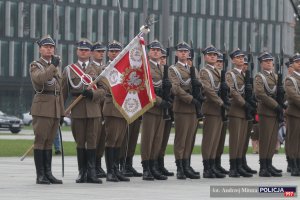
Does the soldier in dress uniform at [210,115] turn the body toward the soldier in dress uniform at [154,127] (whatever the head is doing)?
no

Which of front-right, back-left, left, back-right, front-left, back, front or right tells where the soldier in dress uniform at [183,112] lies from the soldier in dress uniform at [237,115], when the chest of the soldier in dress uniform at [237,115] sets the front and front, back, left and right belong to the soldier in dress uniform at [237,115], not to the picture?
right

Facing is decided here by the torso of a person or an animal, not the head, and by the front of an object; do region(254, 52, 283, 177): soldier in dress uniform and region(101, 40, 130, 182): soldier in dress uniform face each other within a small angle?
no

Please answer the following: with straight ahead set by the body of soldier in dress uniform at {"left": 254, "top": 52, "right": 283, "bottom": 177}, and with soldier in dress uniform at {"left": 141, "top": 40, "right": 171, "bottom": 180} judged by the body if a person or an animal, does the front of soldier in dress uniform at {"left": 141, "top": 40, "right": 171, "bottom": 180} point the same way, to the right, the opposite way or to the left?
the same way

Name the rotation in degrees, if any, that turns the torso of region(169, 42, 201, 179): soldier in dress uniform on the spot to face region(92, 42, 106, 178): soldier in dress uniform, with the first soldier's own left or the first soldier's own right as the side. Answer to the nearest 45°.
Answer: approximately 135° to the first soldier's own right

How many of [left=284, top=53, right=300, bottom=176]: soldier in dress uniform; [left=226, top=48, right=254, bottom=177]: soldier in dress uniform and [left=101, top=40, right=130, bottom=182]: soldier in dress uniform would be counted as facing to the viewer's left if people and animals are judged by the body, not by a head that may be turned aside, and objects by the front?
0

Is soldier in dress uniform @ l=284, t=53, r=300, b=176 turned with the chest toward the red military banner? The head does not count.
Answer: no

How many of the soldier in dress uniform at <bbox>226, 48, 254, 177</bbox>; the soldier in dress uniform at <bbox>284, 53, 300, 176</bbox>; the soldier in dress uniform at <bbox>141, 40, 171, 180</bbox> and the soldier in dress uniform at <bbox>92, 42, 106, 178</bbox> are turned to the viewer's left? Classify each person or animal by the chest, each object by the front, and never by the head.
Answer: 0

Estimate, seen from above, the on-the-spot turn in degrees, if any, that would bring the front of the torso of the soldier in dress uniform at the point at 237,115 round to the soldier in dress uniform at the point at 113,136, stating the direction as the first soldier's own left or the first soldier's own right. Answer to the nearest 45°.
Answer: approximately 90° to the first soldier's own right

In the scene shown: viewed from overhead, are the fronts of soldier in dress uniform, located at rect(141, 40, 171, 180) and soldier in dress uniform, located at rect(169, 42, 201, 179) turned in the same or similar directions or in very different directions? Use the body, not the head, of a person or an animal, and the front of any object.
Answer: same or similar directions

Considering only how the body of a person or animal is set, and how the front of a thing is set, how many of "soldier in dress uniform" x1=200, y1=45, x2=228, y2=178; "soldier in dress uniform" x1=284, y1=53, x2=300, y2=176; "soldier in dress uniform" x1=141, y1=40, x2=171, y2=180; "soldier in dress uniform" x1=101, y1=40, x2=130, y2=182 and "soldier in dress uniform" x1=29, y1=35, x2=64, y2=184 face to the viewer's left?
0

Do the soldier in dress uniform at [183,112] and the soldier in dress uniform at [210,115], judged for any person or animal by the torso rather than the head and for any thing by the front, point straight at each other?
no

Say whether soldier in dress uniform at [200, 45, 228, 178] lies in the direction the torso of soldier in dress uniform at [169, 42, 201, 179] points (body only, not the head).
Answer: no

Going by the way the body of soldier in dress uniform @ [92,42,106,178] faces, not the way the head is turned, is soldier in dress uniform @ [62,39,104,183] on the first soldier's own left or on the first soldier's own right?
on the first soldier's own right

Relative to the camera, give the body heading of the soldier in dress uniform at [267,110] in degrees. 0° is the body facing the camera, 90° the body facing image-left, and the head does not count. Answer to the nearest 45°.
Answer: approximately 315°

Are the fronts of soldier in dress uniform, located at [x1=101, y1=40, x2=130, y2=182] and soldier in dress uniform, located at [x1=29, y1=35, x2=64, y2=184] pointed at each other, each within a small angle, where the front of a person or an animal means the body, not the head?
no

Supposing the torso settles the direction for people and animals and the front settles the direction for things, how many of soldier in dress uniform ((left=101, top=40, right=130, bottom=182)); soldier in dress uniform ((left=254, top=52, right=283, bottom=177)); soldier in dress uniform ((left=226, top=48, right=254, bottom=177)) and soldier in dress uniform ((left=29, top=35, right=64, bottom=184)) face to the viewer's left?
0

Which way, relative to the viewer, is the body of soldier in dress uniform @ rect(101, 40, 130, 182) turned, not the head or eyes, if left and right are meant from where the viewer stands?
facing the viewer and to the right of the viewer

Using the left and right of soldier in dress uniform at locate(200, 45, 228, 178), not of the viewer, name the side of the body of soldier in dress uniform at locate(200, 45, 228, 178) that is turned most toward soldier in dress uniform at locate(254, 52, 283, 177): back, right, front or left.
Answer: left

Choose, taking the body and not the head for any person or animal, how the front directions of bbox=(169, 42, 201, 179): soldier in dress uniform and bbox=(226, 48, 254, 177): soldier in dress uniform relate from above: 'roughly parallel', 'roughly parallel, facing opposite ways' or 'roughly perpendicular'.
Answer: roughly parallel

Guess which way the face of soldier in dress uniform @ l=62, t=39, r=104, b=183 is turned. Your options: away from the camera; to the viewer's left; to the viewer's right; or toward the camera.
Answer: toward the camera
